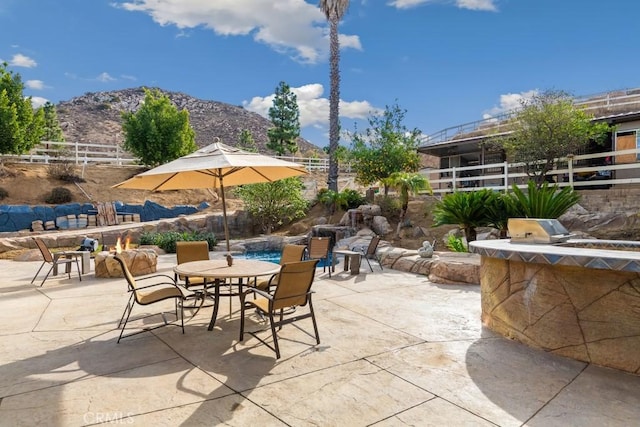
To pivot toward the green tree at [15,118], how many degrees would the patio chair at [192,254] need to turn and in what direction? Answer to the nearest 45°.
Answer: approximately 180°

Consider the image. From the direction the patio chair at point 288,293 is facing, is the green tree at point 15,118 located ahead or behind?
ahead

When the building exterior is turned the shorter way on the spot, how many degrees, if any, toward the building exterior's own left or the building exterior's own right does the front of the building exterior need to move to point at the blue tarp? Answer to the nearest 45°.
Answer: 0° — it already faces it

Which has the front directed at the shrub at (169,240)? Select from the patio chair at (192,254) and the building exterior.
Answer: the building exterior

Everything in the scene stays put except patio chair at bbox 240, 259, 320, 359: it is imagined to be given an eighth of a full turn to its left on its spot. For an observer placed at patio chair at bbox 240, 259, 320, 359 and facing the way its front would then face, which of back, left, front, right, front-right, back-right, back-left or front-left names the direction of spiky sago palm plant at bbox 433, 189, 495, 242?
back-right

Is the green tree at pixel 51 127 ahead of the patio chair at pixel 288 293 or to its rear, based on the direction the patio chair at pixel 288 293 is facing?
ahead

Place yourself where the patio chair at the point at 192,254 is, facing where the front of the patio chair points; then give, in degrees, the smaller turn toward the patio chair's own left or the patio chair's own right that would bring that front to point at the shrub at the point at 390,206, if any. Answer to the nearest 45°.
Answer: approximately 90° to the patio chair's own left

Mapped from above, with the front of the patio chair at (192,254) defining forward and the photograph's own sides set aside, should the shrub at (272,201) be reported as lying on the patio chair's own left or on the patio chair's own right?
on the patio chair's own left

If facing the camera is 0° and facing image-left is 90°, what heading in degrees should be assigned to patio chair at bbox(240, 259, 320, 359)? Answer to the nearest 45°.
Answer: approximately 135°

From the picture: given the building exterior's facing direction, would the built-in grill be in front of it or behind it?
in front

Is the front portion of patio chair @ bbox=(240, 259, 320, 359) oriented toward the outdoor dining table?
yes

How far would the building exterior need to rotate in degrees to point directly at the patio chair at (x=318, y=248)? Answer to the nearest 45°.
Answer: approximately 45° to its left

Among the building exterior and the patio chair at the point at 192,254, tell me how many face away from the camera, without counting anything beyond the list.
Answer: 0

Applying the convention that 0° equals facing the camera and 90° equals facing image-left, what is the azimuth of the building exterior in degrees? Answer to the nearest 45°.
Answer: approximately 45°

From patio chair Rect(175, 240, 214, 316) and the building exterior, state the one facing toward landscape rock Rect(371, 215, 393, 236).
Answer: the building exterior

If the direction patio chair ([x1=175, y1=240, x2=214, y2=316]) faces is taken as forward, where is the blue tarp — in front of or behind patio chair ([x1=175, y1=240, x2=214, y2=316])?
behind
